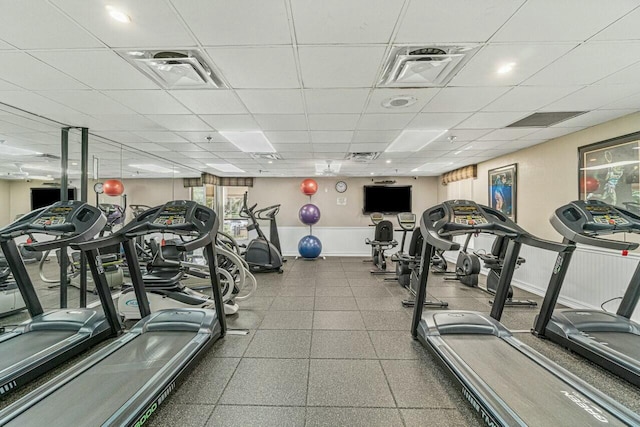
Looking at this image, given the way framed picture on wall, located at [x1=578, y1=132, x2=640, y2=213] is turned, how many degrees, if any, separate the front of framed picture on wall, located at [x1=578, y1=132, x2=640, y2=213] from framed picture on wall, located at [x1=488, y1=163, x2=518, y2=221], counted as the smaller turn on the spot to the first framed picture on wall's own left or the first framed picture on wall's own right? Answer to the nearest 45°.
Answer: approximately 90° to the first framed picture on wall's own right

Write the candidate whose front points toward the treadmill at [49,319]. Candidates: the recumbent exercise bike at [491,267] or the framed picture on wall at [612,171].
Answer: the framed picture on wall

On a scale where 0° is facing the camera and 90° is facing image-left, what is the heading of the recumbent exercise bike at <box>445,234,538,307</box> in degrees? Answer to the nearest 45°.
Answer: approximately 135°

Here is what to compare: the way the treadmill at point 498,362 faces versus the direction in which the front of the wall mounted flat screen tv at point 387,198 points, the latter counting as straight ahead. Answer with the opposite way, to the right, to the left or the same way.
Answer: the opposite way

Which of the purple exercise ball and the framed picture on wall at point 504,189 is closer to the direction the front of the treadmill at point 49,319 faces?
the purple exercise ball

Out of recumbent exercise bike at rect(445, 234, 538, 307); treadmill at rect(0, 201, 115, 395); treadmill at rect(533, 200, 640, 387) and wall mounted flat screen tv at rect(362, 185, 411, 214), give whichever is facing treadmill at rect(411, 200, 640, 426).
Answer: the wall mounted flat screen tv

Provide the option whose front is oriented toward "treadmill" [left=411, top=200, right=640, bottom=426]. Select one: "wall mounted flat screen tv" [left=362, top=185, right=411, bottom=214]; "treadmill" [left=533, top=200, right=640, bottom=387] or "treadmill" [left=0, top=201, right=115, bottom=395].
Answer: the wall mounted flat screen tv

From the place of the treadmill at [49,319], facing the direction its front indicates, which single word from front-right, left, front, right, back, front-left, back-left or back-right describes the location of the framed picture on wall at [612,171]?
right

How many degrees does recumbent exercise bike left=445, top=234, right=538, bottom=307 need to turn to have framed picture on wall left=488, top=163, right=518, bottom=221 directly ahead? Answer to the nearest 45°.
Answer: approximately 45° to its right

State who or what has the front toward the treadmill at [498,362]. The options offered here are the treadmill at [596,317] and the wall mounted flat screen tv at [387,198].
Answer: the wall mounted flat screen tv

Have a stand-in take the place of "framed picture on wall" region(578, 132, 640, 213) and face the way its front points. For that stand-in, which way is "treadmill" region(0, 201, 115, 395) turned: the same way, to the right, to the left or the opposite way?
to the right
